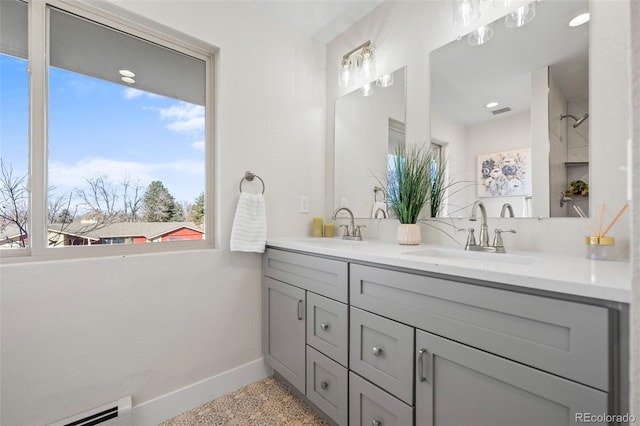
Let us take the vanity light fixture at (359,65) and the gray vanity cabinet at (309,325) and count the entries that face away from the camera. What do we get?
0

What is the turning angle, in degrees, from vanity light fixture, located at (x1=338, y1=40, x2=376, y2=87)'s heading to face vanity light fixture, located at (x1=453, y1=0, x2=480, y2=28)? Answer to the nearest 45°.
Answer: approximately 90° to its left

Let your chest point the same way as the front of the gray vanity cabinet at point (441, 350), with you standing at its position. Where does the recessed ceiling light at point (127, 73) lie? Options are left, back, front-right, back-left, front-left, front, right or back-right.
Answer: front-right

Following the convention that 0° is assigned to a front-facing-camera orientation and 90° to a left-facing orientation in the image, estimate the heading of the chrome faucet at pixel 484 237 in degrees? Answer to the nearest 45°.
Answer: approximately 45°

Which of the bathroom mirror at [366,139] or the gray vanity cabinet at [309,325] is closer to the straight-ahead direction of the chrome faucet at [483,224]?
the gray vanity cabinet
